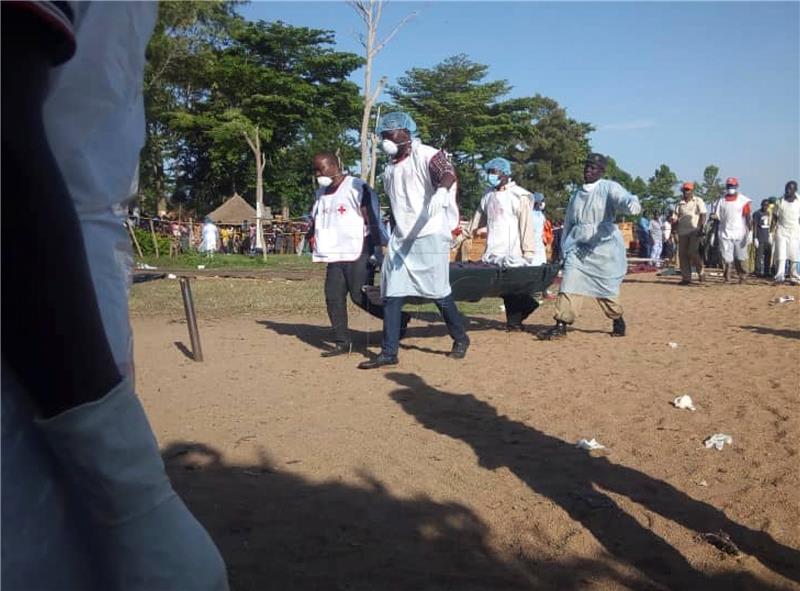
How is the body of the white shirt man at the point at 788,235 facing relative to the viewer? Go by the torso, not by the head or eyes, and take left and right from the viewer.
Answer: facing the viewer

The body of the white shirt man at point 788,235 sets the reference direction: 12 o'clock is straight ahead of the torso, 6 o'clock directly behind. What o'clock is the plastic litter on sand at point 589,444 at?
The plastic litter on sand is roughly at 12 o'clock from the white shirt man.

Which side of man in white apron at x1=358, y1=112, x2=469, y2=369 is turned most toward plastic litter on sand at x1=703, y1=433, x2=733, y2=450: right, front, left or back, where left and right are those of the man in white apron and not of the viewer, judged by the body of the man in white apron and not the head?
left

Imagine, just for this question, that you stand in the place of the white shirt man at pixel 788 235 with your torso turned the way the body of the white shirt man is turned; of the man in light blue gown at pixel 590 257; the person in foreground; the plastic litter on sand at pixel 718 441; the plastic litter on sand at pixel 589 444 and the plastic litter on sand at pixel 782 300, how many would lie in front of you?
5

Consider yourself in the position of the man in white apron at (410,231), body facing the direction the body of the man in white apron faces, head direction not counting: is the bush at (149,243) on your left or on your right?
on your right

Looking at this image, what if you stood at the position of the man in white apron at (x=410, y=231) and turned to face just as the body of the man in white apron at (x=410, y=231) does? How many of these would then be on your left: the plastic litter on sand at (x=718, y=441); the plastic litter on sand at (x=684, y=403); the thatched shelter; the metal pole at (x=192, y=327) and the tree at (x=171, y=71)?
2

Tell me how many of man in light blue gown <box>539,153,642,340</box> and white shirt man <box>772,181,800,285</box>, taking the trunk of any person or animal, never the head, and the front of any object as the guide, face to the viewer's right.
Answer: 0

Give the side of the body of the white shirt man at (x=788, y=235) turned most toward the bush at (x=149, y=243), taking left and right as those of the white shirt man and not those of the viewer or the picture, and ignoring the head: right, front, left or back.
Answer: right

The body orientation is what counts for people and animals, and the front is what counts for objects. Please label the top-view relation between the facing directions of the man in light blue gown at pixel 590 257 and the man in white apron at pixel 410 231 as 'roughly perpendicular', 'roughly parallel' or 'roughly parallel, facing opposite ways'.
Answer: roughly parallel

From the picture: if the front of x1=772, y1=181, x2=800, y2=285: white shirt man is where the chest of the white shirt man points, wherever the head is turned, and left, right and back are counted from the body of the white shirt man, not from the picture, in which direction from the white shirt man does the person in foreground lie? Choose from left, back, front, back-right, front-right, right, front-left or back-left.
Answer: front

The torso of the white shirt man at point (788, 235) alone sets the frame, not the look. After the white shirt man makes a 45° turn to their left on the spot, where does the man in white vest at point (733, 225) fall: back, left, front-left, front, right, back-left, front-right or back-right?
back-right

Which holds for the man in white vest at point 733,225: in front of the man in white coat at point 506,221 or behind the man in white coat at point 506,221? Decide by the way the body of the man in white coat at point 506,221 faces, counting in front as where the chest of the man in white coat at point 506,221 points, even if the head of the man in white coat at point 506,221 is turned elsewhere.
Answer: behind

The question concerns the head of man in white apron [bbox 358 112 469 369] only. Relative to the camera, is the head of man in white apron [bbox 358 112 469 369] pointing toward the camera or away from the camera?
toward the camera

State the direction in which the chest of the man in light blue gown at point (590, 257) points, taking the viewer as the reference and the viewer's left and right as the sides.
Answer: facing the viewer and to the left of the viewer

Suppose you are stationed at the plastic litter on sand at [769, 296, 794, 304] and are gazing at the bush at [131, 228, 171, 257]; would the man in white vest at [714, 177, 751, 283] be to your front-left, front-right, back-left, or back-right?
front-right
